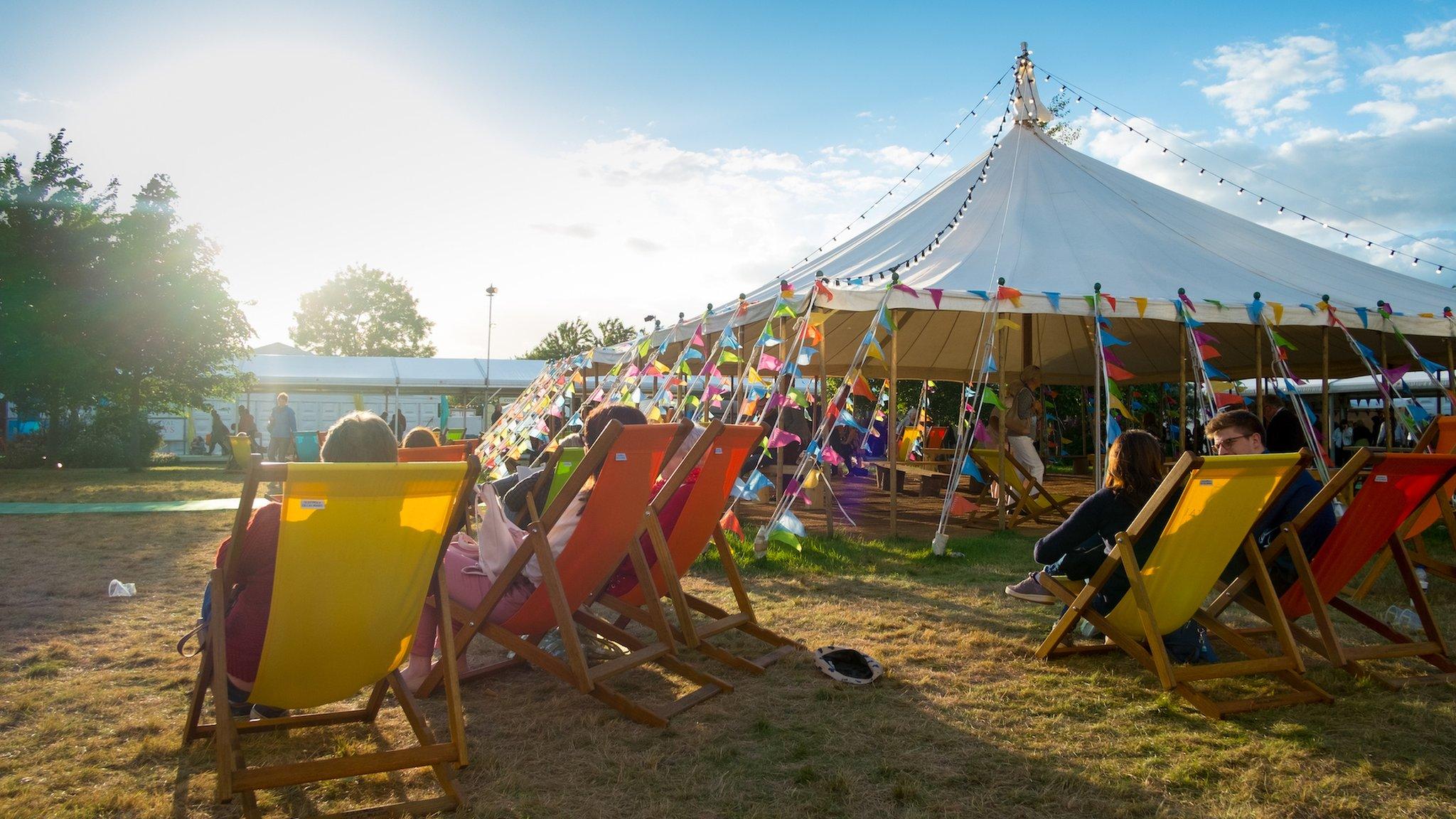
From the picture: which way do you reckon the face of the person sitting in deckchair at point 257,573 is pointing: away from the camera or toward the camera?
away from the camera

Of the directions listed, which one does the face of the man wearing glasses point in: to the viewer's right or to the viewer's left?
to the viewer's left

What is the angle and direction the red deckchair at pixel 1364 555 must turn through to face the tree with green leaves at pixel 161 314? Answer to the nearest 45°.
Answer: approximately 45° to its left

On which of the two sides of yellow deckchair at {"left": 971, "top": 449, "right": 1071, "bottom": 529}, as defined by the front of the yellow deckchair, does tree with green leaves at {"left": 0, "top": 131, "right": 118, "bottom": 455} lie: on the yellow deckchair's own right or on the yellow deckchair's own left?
on the yellow deckchair's own left

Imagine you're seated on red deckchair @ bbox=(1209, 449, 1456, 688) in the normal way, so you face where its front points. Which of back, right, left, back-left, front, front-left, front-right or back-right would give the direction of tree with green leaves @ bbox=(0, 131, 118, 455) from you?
front-left

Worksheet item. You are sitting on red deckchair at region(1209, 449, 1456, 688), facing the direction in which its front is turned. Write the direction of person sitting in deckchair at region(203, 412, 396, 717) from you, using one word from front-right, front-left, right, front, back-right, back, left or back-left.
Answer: left

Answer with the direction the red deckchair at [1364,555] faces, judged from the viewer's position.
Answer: facing away from the viewer and to the left of the viewer

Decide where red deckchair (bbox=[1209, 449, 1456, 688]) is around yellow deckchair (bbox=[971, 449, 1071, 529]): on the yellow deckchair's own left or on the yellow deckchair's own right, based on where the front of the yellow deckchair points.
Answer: on the yellow deckchair's own right

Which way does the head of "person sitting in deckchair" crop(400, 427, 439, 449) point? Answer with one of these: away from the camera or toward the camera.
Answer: away from the camera

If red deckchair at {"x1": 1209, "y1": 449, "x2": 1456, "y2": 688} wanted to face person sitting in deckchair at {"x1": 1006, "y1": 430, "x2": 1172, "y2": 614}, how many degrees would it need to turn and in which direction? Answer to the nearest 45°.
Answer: approximately 90° to its left

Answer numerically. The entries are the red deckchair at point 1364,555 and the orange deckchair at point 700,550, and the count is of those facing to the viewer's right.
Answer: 0

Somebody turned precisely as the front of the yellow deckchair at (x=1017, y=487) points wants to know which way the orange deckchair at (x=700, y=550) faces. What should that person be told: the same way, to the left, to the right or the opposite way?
to the left

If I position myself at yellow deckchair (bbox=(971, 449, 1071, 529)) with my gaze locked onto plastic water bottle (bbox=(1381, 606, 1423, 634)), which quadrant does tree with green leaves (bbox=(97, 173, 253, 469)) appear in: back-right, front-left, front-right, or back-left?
back-right

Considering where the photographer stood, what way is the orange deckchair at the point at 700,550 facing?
facing away from the viewer and to the left of the viewer

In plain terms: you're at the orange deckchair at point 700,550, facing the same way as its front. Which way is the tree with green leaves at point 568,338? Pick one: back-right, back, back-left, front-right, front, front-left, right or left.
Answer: front-right

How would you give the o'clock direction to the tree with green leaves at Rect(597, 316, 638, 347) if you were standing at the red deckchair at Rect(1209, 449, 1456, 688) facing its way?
The tree with green leaves is roughly at 12 o'clock from the red deckchair.

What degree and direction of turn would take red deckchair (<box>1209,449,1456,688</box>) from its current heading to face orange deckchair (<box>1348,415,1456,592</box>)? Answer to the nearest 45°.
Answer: approximately 45° to its right
